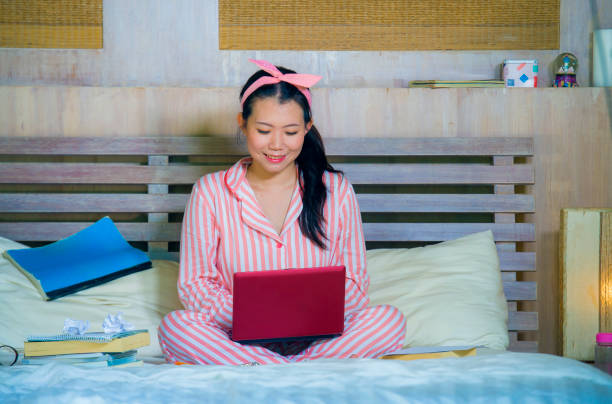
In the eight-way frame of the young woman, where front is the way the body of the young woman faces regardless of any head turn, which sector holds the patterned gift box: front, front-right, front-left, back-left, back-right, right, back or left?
back-left

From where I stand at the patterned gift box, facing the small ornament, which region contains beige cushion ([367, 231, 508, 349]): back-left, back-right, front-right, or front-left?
back-right

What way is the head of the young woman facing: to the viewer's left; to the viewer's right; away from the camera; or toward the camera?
toward the camera

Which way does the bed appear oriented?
toward the camera

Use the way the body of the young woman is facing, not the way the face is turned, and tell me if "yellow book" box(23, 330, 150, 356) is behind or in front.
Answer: in front

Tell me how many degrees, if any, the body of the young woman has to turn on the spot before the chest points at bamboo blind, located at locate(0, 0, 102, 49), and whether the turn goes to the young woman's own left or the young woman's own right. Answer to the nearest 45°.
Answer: approximately 135° to the young woman's own right

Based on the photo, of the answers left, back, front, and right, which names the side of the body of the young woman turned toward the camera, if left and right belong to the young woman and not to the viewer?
front
